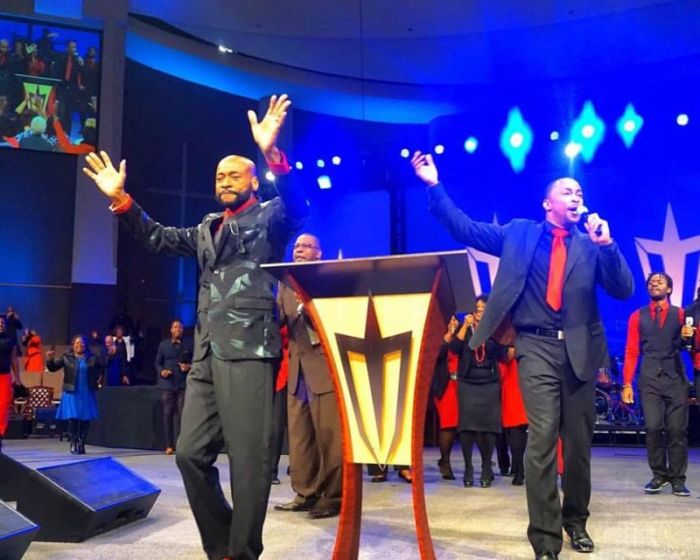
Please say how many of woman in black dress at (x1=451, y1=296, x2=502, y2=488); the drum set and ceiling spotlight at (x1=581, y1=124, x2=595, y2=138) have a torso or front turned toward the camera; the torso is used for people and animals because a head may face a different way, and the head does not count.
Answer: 3

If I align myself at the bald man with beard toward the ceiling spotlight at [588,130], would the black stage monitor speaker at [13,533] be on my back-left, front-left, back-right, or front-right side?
back-left

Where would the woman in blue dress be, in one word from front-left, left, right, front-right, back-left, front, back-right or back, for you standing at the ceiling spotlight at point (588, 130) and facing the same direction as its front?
front-right

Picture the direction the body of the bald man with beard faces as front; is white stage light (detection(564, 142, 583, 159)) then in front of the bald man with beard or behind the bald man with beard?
behind

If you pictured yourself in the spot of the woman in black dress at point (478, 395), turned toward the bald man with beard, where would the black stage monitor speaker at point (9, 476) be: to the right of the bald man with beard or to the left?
right

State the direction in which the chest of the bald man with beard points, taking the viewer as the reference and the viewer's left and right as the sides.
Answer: facing the viewer and to the left of the viewer

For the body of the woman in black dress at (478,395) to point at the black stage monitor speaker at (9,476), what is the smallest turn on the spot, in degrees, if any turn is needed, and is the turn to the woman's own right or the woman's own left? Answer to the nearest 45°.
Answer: approximately 45° to the woman's own right

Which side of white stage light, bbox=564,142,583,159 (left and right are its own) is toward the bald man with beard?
front

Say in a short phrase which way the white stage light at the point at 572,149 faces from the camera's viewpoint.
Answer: facing the viewer

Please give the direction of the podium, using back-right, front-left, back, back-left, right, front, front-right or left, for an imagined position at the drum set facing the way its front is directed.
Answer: front

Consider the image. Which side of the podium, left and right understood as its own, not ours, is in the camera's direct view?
front

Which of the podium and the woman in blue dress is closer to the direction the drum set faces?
the podium

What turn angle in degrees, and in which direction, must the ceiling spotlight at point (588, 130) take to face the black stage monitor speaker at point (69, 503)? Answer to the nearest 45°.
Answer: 0° — it already faces it

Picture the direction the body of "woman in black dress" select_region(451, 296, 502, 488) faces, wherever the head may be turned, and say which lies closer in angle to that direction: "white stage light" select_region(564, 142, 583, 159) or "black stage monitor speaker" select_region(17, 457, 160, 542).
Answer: the black stage monitor speaker
